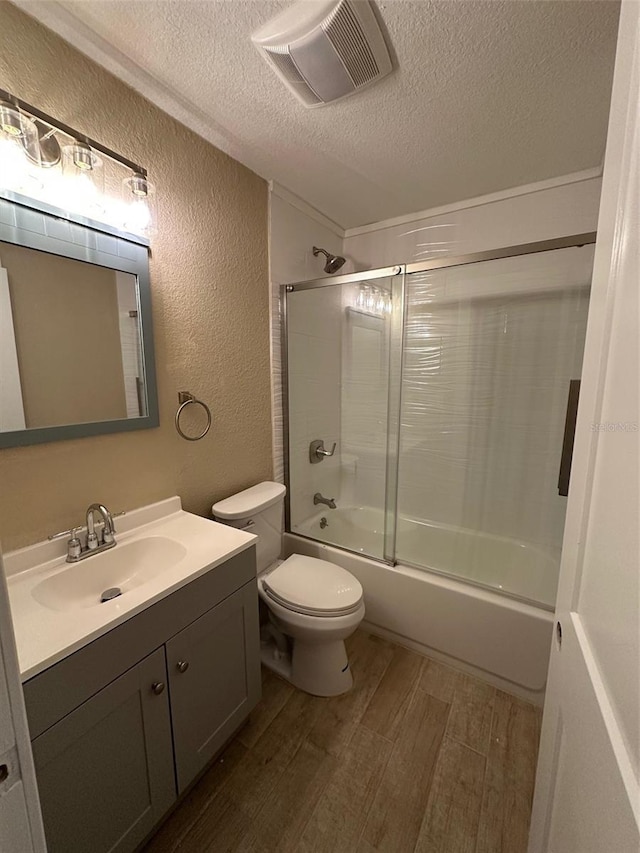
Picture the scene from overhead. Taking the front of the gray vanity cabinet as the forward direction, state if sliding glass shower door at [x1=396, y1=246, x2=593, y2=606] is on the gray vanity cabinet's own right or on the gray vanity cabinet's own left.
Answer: on the gray vanity cabinet's own left

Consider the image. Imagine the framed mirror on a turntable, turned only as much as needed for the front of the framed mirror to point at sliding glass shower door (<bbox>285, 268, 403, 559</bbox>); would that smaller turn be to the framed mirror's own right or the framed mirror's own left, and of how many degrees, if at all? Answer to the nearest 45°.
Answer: approximately 45° to the framed mirror's own left

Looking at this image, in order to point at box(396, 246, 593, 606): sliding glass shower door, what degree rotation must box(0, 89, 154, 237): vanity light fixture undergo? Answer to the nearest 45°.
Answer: approximately 45° to its left

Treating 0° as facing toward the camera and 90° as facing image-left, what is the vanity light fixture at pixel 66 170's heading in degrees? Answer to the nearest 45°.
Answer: approximately 315°

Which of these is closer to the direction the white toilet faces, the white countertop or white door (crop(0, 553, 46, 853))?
the white door

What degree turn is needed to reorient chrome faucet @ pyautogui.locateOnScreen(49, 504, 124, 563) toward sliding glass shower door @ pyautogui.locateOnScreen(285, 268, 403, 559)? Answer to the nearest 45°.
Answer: approximately 45° to its left

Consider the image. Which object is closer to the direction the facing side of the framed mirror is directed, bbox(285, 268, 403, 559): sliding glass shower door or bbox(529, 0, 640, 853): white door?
the white door
